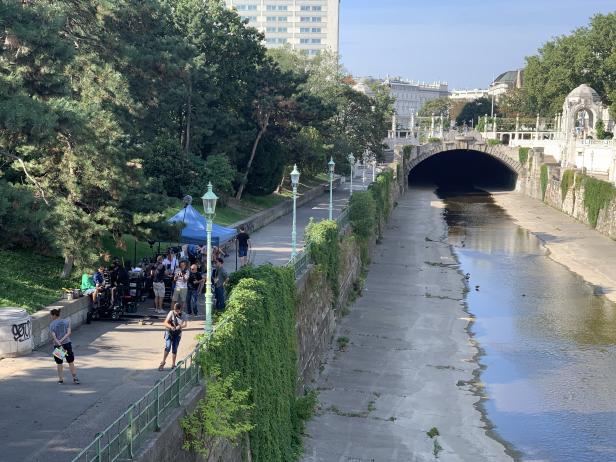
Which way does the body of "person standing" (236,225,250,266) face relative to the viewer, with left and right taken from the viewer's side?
facing away from the viewer

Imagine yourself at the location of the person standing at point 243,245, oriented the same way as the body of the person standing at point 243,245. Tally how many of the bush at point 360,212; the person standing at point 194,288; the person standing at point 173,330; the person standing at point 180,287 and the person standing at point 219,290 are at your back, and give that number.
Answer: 4

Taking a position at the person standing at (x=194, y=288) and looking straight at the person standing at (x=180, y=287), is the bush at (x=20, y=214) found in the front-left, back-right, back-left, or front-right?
front-right

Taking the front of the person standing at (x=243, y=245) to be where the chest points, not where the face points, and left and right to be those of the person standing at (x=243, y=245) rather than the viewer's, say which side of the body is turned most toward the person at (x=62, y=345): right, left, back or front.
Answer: back
